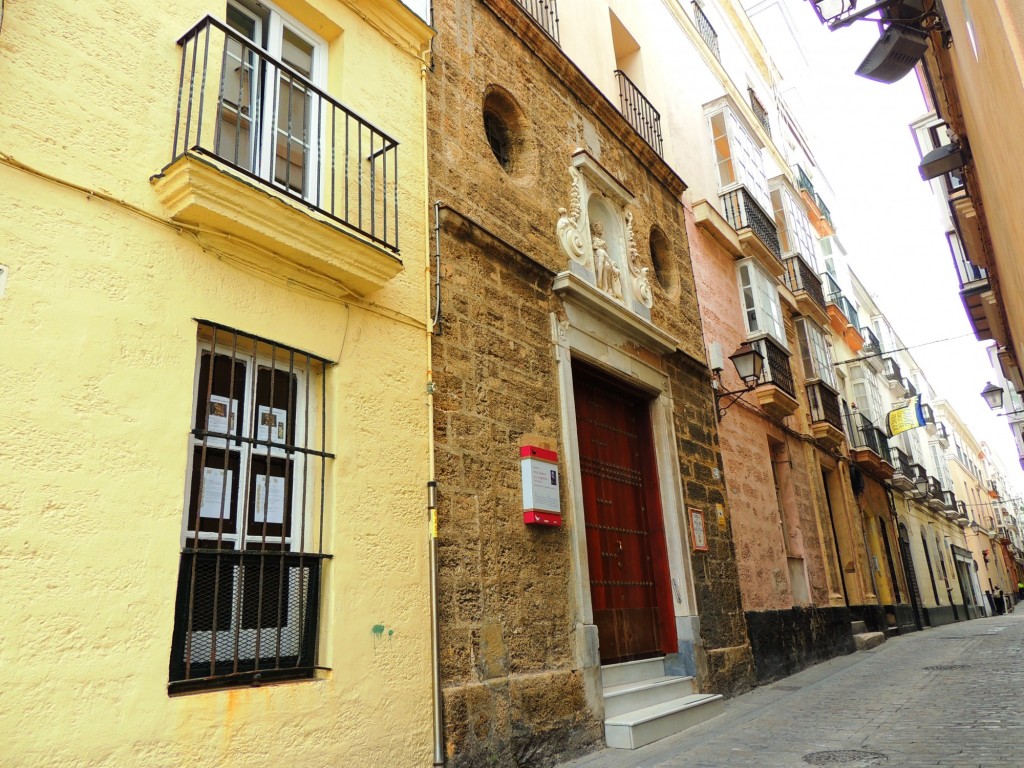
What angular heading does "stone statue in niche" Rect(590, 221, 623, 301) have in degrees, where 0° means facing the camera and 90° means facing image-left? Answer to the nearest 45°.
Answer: approximately 315°

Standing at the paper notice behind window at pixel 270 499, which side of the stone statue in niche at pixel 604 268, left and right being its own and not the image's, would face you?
right

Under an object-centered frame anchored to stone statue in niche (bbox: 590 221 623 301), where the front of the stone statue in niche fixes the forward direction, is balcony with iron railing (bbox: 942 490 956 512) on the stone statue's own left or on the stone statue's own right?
on the stone statue's own left

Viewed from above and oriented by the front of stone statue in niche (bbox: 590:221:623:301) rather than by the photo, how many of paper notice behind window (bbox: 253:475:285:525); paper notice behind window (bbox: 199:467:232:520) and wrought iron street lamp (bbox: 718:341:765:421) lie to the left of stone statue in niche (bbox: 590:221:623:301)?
1

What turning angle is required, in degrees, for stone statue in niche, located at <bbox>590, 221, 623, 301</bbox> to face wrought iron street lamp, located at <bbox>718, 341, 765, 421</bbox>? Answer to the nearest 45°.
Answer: approximately 90° to its left

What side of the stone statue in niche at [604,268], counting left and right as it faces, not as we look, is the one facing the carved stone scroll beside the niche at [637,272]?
left
